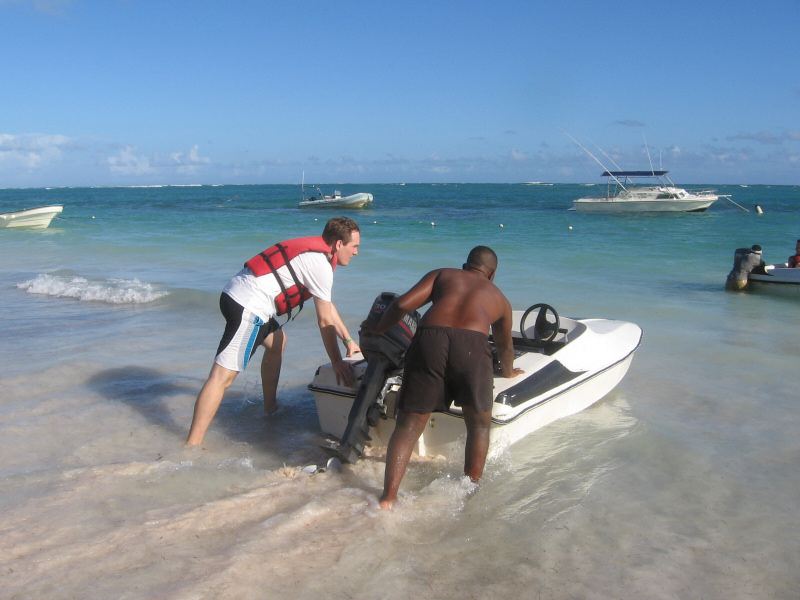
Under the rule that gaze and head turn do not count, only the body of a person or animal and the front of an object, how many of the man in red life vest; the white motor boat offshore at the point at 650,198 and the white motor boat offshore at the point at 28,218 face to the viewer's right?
3

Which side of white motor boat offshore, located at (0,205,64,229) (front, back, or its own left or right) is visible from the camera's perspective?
right

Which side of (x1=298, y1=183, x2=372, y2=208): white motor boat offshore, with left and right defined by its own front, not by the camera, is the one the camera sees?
right

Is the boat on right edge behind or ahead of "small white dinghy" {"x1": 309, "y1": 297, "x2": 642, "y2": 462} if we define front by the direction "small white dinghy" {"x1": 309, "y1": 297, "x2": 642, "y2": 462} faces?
ahead

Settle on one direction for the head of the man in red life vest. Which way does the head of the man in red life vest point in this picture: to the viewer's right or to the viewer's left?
to the viewer's right

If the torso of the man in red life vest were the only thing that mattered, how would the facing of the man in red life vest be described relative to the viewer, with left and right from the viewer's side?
facing to the right of the viewer

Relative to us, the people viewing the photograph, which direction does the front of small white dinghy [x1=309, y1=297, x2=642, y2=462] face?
facing away from the viewer and to the right of the viewer

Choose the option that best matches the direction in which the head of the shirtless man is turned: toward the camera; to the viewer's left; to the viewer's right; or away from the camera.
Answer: away from the camera

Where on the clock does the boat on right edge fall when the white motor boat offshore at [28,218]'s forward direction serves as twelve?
The boat on right edge is roughly at 2 o'clock from the white motor boat offshore.

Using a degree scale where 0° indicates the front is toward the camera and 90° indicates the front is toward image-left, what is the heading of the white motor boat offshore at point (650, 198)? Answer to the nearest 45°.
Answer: approximately 270°

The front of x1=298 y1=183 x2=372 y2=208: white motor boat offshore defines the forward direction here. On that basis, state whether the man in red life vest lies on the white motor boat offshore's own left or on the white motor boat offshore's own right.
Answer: on the white motor boat offshore's own right

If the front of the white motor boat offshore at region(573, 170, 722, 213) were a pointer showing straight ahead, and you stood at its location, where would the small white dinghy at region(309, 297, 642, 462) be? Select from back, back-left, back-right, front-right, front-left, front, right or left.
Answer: right

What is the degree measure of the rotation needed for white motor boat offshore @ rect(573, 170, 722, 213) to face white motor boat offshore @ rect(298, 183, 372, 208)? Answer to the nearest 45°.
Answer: approximately 180°

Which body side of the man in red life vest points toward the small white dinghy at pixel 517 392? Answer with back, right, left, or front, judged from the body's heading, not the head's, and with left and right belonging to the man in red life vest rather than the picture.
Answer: front
